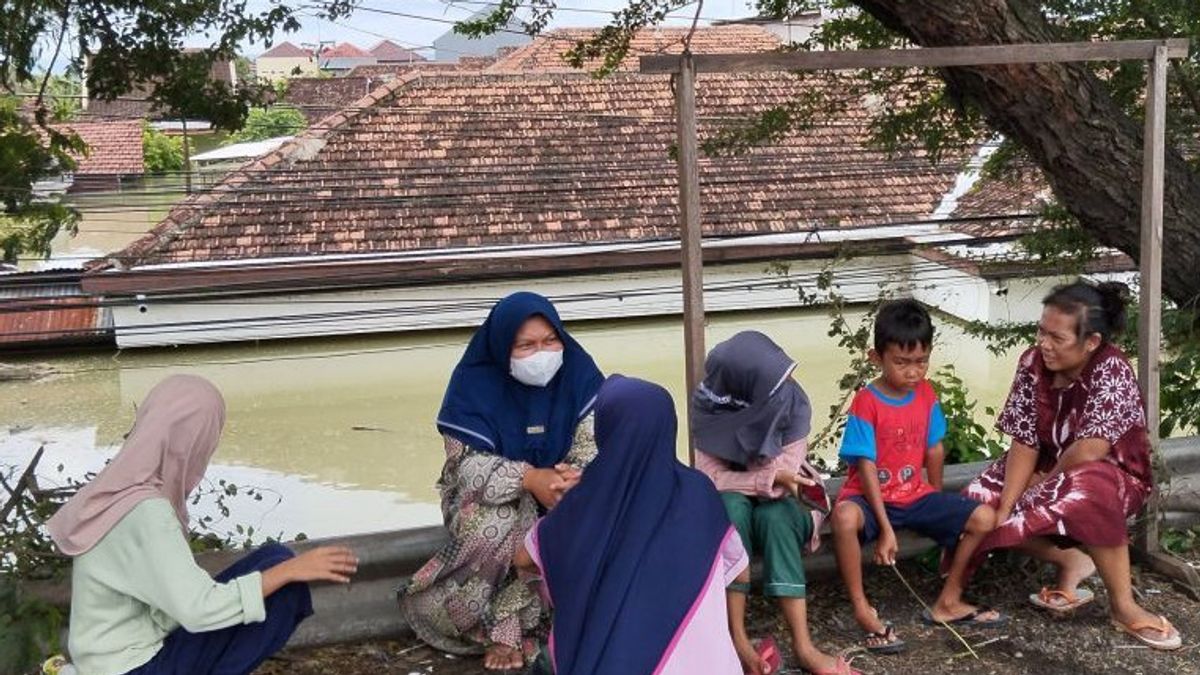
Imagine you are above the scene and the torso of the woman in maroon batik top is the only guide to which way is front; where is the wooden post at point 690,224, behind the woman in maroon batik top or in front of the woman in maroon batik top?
in front

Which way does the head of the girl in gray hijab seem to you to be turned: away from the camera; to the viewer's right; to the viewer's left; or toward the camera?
toward the camera

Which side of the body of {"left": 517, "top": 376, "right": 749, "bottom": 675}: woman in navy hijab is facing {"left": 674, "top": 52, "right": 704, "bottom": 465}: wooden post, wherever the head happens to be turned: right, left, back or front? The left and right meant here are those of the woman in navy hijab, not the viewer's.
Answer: front

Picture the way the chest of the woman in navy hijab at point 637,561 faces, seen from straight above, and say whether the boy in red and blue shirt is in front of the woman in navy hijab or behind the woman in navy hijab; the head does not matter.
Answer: in front

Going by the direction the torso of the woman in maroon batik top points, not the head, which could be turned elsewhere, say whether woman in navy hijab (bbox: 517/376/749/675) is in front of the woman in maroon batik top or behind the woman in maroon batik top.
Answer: in front

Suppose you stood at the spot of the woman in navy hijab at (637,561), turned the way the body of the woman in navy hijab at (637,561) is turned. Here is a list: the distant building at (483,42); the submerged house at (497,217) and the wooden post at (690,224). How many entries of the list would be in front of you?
3

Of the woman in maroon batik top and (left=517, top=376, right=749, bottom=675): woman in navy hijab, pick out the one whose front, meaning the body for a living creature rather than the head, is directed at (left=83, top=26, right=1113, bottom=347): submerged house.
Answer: the woman in navy hijab

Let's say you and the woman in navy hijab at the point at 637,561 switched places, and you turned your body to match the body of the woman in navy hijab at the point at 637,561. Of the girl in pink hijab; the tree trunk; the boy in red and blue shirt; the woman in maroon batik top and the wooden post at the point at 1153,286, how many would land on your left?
1

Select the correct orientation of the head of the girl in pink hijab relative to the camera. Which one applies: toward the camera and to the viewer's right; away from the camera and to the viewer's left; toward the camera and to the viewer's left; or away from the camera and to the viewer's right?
away from the camera and to the viewer's right

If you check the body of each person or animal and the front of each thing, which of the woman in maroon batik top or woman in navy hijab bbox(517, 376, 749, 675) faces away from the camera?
the woman in navy hijab

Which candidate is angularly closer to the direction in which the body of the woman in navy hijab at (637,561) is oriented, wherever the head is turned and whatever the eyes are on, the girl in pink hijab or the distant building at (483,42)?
the distant building

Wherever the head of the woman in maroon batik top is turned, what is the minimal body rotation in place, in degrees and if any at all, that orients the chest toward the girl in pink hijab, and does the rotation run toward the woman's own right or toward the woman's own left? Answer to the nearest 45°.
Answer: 0° — they already face them

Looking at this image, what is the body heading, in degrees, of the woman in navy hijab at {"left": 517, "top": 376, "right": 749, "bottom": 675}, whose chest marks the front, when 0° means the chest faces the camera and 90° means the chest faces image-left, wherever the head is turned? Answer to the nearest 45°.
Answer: approximately 180°

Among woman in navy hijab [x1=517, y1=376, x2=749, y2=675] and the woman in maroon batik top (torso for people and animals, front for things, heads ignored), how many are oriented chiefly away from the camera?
1

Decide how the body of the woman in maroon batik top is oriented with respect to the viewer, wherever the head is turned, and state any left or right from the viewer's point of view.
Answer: facing the viewer and to the left of the viewer

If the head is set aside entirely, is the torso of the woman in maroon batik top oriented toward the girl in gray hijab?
yes

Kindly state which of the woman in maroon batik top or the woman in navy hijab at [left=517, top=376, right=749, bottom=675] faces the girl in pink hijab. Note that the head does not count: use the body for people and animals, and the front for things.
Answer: the woman in maroon batik top

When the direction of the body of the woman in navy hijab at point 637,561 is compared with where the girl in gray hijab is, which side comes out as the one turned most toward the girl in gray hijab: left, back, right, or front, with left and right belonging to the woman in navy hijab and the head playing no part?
front
